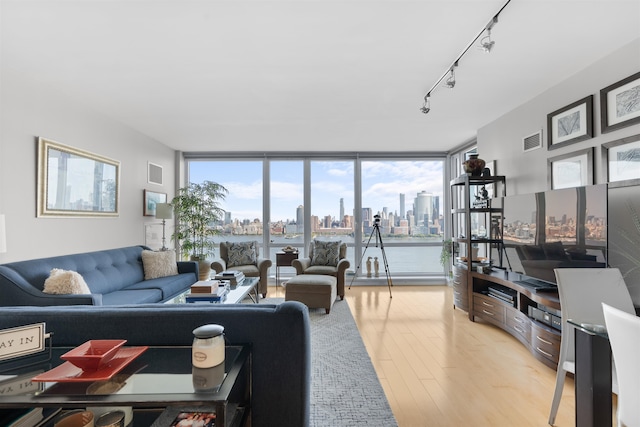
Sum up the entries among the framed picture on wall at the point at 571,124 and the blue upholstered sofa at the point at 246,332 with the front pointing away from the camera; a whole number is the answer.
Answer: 1

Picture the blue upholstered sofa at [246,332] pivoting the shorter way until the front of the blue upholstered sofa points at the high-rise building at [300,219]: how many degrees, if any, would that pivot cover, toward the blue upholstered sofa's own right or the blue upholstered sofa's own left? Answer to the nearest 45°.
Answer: approximately 45° to the blue upholstered sofa's own right

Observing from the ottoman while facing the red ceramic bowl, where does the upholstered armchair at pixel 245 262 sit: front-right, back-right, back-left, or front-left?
back-right

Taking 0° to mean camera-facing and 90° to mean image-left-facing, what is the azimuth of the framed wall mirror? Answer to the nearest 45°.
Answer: approximately 315°

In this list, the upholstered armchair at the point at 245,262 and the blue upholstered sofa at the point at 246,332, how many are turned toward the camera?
1

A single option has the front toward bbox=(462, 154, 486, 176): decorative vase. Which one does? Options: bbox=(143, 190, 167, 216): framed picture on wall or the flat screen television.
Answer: the framed picture on wall

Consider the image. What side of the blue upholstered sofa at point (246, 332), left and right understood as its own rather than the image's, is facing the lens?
back

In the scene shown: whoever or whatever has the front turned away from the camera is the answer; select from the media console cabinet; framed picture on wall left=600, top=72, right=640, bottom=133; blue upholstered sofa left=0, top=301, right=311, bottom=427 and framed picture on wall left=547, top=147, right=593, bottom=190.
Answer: the blue upholstered sofa

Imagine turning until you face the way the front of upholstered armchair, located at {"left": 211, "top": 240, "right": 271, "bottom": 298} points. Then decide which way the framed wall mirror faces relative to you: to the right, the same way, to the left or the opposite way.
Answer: to the left

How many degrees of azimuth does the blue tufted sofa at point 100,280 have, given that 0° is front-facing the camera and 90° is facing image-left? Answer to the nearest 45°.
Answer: approximately 315°

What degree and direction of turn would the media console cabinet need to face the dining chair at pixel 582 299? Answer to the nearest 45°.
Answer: approximately 45° to its left

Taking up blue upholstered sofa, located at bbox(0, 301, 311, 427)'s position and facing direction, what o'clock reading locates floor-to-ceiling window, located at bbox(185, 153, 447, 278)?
The floor-to-ceiling window is roughly at 1 o'clock from the blue upholstered sofa.

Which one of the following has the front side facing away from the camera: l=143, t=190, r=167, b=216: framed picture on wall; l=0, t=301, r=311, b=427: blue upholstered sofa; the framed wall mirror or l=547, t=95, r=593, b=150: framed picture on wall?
the blue upholstered sofa

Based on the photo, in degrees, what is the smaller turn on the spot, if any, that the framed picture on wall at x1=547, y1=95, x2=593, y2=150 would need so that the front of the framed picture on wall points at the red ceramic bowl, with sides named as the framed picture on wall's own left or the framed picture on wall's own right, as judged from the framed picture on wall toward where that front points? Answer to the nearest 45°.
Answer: approximately 45° to the framed picture on wall's own left

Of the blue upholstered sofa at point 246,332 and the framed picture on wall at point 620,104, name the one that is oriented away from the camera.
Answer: the blue upholstered sofa
